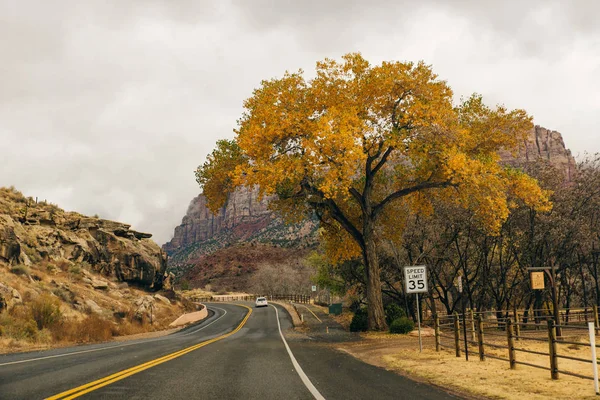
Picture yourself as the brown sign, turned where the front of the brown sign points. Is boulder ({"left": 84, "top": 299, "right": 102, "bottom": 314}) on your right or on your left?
on your right

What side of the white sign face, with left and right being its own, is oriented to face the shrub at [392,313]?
back

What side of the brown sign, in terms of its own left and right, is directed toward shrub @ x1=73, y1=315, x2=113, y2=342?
right

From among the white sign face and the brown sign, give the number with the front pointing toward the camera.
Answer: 2

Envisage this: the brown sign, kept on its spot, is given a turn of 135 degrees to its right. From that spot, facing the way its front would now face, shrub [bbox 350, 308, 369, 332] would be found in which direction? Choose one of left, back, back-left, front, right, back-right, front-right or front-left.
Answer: front

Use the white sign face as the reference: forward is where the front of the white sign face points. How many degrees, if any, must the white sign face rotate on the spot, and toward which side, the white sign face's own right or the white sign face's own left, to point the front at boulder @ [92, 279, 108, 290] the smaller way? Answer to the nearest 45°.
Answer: approximately 135° to the white sign face's own right

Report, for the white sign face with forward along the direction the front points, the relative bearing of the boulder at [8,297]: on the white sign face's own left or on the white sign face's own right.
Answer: on the white sign face's own right

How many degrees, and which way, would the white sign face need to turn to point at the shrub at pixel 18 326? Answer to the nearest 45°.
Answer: approximately 90° to its right

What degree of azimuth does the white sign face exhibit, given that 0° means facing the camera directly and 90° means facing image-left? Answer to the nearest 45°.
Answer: approximately 0°

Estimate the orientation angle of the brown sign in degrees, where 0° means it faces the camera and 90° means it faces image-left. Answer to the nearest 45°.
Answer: approximately 0°
